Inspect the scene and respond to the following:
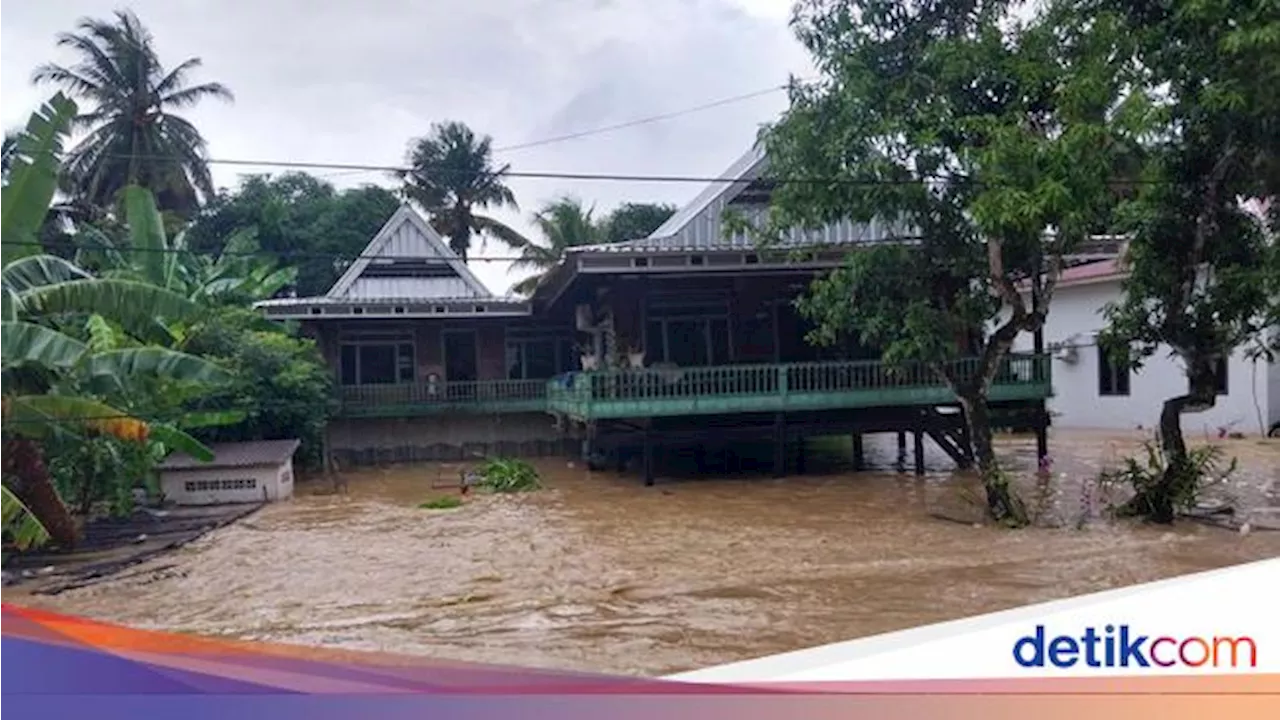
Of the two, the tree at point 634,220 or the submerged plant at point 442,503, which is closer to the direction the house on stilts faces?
the submerged plant

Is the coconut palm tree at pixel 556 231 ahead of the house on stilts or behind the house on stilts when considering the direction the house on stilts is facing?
behind

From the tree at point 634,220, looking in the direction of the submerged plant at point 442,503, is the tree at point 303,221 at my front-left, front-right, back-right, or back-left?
front-right

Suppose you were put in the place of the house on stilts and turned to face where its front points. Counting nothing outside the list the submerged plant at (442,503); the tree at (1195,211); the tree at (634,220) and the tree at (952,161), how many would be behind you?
1

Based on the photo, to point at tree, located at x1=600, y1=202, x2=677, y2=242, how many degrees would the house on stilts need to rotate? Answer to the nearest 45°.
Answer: approximately 180°

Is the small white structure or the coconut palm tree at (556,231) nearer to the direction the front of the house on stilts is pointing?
the small white structure

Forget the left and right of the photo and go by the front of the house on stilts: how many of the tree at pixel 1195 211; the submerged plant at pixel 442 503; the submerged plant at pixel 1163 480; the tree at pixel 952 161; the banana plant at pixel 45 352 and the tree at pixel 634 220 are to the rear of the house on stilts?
1

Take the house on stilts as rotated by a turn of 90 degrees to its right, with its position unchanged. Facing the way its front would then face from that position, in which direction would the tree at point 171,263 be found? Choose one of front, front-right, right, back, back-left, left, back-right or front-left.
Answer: front

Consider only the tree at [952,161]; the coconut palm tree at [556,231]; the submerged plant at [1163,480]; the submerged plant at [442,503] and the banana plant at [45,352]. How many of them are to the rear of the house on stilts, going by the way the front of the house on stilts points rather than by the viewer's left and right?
1

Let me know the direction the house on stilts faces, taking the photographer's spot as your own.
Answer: facing the viewer

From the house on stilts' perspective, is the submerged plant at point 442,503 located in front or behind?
in front

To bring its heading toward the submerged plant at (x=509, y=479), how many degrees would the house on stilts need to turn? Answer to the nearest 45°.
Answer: approximately 45° to its right

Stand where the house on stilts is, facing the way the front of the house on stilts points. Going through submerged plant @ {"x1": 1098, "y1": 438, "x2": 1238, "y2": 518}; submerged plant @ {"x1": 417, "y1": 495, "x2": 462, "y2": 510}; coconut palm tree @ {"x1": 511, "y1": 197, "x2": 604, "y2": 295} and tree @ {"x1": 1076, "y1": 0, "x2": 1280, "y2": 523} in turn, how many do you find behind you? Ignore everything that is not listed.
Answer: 1

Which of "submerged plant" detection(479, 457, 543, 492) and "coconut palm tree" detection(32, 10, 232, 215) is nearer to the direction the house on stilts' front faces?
the submerged plant

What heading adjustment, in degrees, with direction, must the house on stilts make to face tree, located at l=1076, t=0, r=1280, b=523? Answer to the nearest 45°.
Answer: approximately 45° to its left

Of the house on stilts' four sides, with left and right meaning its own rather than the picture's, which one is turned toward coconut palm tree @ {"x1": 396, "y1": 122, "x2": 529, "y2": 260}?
back

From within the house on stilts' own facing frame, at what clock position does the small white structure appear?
The small white structure is roughly at 2 o'clock from the house on stilts.

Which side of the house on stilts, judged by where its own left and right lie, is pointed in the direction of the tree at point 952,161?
front

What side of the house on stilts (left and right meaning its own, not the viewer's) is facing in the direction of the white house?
left
